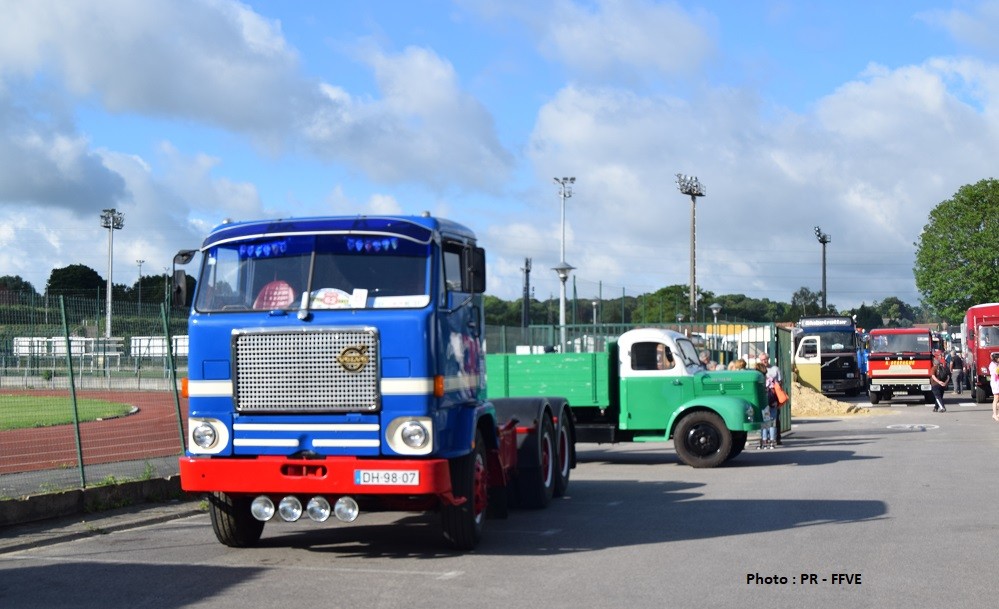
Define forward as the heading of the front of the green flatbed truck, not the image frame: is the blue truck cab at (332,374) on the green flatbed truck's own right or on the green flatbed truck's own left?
on the green flatbed truck's own right

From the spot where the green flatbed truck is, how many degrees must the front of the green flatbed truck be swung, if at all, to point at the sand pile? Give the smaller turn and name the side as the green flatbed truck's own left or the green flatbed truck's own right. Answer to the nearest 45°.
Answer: approximately 90° to the green flatbed truck's own left

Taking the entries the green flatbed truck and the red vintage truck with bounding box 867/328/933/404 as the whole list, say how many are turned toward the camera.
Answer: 1

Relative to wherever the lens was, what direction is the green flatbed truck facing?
facing to the right of the viewer

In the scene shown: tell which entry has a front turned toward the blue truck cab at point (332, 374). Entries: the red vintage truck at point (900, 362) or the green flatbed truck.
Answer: the red vintage truck

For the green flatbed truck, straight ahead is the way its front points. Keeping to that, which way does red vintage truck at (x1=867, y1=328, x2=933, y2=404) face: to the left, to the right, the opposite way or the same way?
to the right

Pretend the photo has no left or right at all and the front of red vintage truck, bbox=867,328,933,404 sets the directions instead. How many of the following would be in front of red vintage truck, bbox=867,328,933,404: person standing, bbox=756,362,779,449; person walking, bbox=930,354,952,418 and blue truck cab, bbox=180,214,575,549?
3
